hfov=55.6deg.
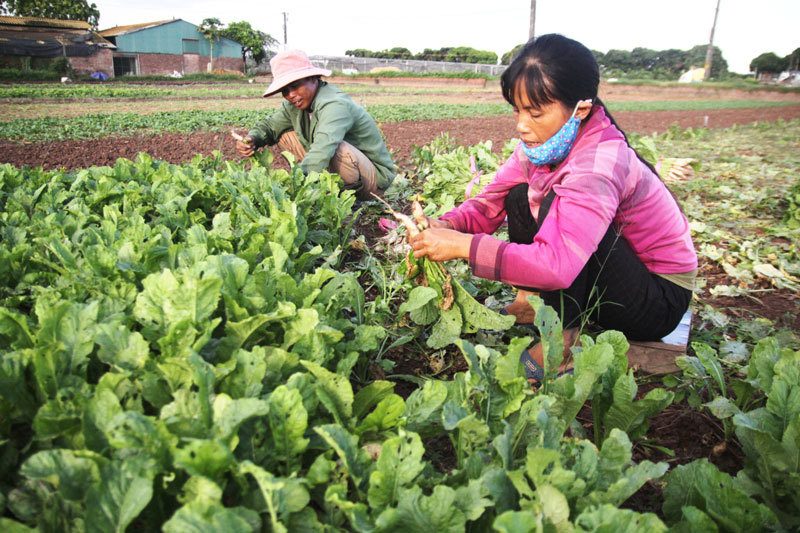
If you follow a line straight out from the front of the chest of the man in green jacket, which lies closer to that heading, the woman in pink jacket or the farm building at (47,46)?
the woman in pink jacket

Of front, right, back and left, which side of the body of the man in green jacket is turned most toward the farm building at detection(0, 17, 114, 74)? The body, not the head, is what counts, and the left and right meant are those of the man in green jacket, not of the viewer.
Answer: right

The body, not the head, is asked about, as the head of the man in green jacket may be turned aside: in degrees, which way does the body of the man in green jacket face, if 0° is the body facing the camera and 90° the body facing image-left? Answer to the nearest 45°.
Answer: approximately 45°

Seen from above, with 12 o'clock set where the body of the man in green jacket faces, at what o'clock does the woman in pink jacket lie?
The woman in pink jacket is roughly at 10 o'clock from the man in green jacket.
